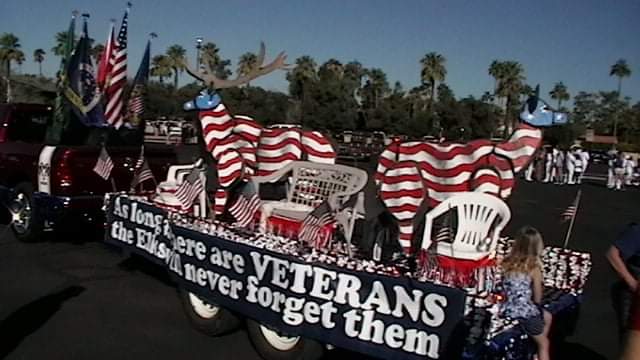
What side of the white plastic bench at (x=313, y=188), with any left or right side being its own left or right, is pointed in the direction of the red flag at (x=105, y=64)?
right

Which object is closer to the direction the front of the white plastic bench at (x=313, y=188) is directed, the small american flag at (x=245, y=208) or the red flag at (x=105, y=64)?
the small american flag

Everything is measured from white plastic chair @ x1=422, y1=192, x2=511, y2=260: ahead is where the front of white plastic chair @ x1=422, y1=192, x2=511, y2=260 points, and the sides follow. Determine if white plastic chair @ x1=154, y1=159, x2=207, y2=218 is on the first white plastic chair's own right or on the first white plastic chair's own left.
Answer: on the first white plastic chair's own right

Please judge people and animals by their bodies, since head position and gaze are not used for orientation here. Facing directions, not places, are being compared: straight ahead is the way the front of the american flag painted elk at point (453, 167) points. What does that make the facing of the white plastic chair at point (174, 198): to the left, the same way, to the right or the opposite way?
to the right

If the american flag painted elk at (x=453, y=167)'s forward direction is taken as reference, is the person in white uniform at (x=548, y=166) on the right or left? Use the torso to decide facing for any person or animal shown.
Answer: on its left

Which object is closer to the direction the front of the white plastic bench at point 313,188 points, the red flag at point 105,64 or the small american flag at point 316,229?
the small american flag

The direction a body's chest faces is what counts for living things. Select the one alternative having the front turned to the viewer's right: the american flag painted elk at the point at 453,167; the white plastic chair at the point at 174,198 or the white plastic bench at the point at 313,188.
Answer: the american flag painted elk

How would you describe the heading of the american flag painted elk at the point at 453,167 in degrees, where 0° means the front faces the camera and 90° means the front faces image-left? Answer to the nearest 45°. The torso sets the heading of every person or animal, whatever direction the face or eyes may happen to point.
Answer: approximately 270°

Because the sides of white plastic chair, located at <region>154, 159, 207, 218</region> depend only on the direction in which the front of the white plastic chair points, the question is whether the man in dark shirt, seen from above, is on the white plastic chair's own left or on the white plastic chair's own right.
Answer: on the white plastic chair's own left

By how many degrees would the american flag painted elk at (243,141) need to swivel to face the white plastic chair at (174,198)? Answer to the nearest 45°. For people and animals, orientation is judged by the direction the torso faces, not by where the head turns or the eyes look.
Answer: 0° — it already faces it

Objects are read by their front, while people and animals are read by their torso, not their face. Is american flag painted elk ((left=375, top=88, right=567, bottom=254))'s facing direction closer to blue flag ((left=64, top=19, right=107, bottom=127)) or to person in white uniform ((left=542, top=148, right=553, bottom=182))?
the person in white uniform

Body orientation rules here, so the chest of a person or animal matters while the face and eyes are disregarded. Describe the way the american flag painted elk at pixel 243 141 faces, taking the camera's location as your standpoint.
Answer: facing to the left of the viewer

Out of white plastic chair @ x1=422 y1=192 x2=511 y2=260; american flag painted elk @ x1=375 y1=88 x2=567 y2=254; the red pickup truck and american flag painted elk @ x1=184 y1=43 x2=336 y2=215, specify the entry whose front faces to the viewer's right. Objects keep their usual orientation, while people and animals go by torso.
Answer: american flag painted elk @ x1=375 y1=88 x2=567 y2=254
